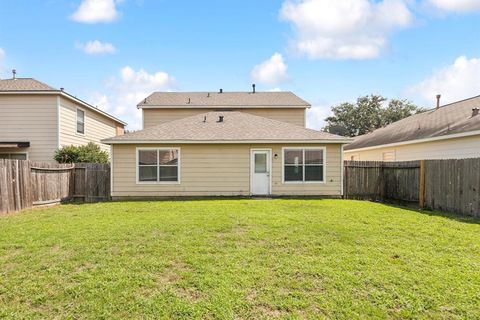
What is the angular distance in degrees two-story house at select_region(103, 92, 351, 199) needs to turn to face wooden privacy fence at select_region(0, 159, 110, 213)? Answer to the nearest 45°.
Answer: approximately 90° to its left

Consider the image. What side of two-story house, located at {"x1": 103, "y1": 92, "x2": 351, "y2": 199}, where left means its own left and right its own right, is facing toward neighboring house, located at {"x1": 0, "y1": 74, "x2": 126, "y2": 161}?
left

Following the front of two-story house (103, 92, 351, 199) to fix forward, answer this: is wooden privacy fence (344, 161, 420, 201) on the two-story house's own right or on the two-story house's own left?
on the two-story house's own right

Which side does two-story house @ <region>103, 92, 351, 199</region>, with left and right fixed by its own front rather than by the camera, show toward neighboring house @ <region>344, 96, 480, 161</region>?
right

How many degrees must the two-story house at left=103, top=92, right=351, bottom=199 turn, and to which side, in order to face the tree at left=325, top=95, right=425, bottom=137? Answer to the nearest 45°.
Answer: approximately 45° to its right

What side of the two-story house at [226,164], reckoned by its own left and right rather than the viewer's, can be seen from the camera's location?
back

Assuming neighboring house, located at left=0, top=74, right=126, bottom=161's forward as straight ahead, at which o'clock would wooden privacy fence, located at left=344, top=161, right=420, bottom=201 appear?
The wooden privacy fence is roughly at 4 o'clock from the neighboring house.

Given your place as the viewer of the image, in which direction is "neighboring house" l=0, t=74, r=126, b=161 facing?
facing away from the viewer

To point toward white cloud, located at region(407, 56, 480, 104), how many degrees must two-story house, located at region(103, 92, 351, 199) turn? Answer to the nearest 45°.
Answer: approximately 45° to its right

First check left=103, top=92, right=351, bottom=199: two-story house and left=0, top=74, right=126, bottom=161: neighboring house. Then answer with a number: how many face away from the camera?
2
